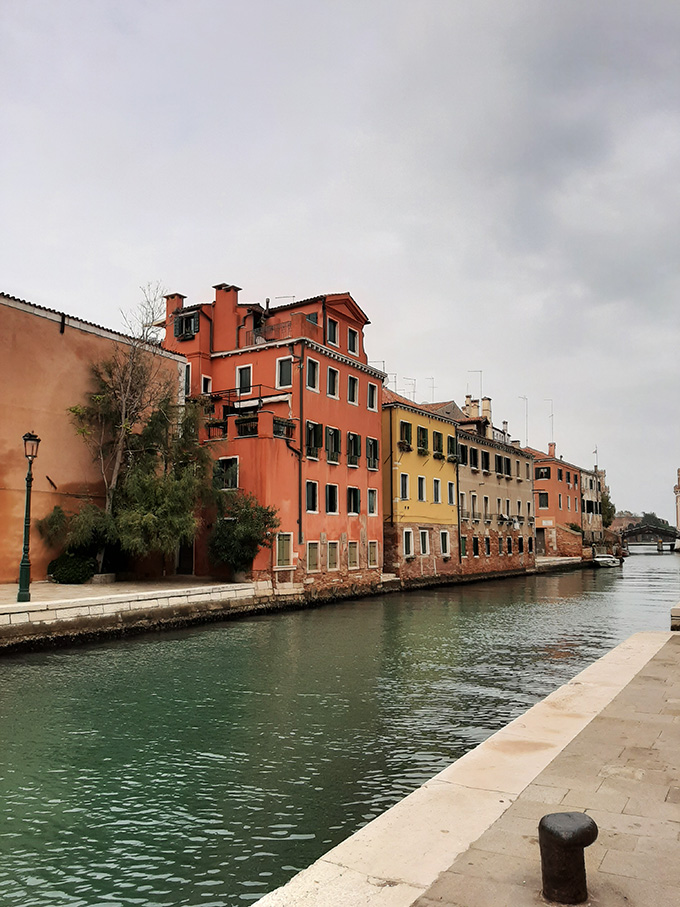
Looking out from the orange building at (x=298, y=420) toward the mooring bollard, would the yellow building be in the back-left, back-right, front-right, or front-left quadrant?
back-left

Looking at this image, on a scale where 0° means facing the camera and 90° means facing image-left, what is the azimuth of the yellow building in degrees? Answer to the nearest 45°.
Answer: approximately 315°

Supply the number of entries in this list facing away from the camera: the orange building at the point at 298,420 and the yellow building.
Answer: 0

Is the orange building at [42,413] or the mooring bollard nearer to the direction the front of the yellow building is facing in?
the mooring bollard

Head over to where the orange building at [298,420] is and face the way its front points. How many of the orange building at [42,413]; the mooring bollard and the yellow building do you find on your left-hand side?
1

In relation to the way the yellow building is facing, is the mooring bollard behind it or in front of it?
in front

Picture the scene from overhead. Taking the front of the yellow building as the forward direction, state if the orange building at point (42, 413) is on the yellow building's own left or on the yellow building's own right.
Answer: on the yellow building's own right

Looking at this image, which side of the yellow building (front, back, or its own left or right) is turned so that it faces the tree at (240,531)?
right
